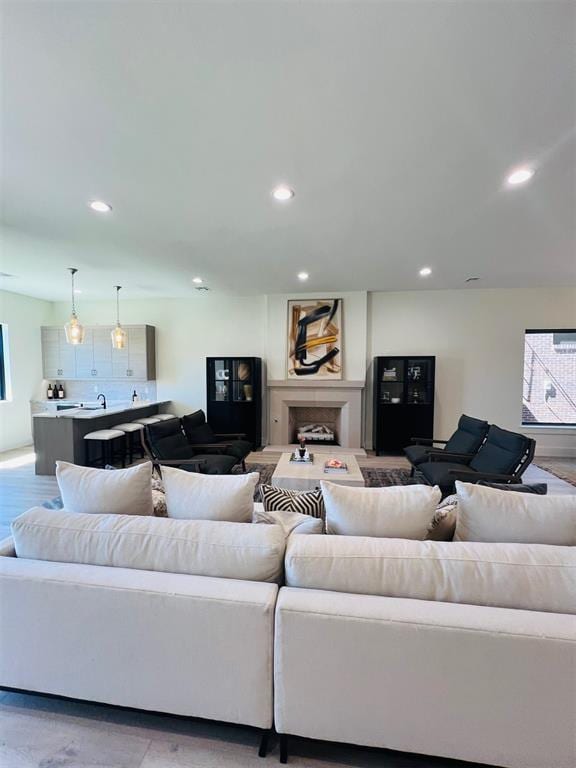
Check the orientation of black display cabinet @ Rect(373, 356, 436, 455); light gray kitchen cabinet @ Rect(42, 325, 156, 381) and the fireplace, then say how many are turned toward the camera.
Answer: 3

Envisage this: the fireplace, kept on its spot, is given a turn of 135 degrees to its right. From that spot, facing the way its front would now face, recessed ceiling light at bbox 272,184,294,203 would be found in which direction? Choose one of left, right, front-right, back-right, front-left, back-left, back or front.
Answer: back-left

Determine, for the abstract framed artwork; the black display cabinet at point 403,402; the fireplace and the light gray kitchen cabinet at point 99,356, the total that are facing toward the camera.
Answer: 4

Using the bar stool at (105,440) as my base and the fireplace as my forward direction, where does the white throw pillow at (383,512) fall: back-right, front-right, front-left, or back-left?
front-right

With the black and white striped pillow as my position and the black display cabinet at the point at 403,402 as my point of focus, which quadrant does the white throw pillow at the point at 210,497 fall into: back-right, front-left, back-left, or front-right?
back-left

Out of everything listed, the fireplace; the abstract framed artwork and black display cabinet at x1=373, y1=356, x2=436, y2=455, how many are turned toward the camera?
3

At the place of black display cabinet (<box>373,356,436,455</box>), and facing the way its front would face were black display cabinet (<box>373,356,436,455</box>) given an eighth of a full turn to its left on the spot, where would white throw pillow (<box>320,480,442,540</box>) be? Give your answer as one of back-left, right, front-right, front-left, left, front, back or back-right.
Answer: front-right

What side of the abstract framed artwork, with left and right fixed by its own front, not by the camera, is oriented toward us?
front

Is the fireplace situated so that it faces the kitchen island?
no

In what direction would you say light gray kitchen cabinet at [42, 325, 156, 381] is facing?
toward the camera

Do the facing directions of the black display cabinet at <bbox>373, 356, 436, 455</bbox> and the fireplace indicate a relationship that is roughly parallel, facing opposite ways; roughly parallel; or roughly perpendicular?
roughly parallel

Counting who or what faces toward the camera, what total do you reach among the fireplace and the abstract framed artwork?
2

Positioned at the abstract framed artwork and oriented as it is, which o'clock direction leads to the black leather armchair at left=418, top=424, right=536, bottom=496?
The black leather armchair is roughly at 11 o'clock from the abstract framed artwork.

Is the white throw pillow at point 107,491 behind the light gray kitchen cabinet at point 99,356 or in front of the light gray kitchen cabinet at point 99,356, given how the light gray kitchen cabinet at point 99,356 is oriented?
in front

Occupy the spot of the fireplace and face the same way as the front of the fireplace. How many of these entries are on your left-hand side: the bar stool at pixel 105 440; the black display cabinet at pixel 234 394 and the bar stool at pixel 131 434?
0

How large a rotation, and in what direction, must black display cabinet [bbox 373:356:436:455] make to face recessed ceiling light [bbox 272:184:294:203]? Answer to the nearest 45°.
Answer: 0° — it already faces it

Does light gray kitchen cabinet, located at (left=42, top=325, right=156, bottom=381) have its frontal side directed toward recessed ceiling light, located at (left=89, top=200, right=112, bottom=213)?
yes

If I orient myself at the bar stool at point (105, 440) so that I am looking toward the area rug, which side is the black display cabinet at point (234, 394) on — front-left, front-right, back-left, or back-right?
front-left

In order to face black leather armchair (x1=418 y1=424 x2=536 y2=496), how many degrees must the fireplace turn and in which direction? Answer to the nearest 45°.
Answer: approximately 45° to its left

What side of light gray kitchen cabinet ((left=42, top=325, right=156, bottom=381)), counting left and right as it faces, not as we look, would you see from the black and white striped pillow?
front

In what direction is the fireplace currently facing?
toward the camera

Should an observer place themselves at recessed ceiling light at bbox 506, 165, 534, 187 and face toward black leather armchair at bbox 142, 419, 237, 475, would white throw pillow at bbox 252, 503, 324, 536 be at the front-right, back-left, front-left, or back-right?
front-left
